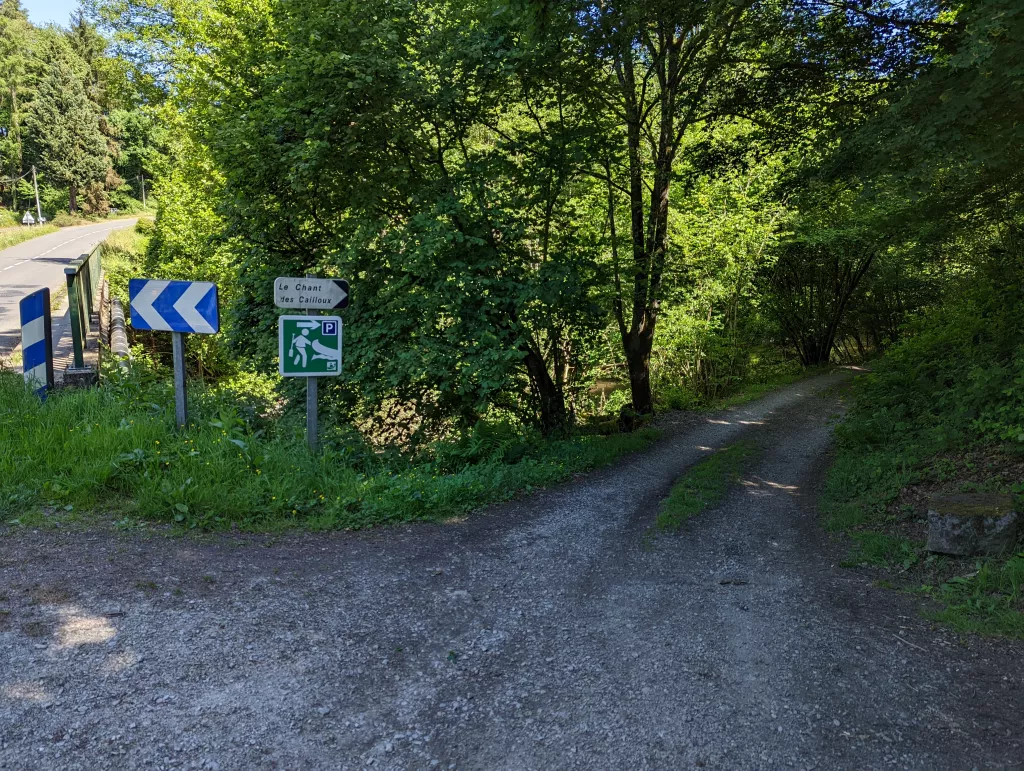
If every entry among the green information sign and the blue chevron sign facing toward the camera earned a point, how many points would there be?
2

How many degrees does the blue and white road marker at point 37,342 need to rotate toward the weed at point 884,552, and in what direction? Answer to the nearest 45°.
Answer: approximately 90° to its left

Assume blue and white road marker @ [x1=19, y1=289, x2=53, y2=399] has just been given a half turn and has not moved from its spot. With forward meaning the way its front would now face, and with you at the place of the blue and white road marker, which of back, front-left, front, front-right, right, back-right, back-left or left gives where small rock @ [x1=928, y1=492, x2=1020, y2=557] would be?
right

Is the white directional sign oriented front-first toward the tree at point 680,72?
no

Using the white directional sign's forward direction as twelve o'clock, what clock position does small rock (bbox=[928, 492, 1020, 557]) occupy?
The small rock is roughly at 10 o'clock from the white directional sign.

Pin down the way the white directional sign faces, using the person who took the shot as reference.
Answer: facing the viewer

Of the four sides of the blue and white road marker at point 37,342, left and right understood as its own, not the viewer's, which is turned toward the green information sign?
left

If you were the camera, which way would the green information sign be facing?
facing the viewer

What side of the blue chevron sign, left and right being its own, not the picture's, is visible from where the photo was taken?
front

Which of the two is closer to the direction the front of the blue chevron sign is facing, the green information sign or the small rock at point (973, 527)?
the small rock

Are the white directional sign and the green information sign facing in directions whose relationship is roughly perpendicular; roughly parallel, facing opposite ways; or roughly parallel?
roughly parallel

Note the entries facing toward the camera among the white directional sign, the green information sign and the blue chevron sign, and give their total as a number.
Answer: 3

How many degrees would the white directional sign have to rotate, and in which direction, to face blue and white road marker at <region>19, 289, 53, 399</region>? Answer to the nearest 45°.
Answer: approximately 90° to its right

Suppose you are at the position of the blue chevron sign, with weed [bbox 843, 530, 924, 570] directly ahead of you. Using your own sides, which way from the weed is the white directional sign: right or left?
left

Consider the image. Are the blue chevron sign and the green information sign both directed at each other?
no

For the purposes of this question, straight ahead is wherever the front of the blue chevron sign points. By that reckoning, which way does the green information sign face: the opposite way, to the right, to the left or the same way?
the same way

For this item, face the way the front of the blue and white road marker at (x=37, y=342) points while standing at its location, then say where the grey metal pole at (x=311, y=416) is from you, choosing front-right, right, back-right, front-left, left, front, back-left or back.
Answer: left

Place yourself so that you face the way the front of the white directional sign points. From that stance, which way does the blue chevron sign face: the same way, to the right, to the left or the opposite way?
the same way
